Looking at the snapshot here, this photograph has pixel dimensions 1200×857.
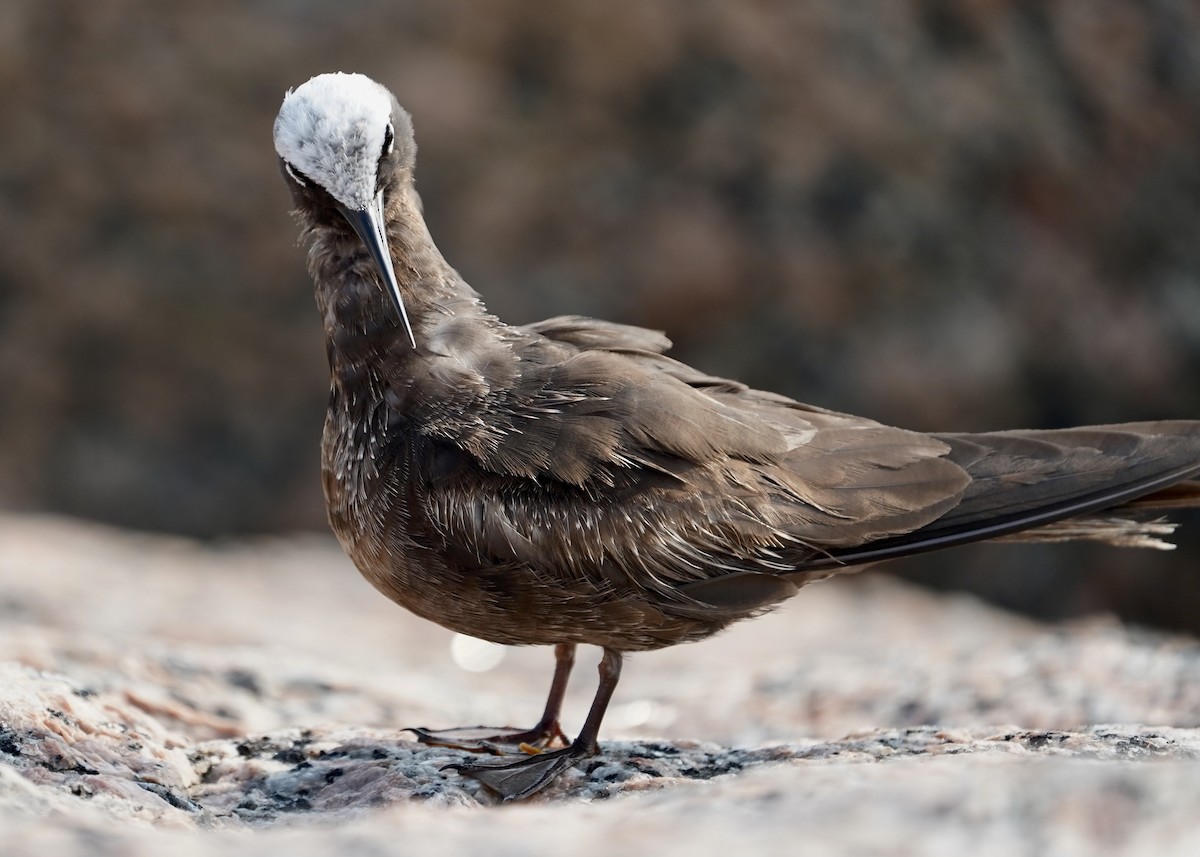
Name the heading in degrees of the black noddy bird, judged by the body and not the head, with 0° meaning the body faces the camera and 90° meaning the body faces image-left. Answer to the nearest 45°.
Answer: approximately 90°
